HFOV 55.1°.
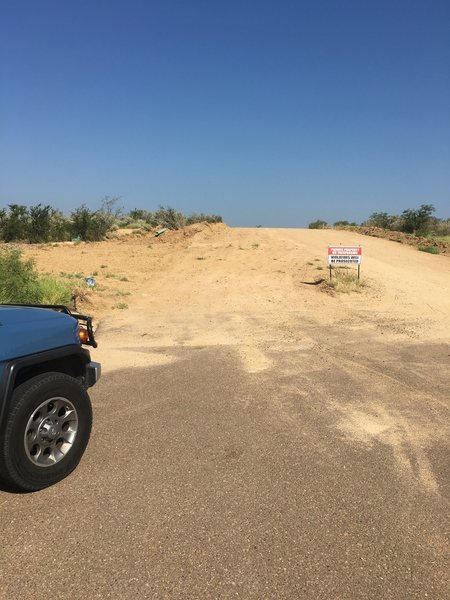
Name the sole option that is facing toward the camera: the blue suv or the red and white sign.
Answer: the red and white sign

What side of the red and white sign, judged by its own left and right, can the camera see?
front

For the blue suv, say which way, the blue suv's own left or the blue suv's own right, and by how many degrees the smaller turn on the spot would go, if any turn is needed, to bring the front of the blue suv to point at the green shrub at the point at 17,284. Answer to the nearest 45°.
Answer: approximately 45° to the blue suv's own left

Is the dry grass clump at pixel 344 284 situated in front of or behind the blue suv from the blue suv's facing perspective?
in front

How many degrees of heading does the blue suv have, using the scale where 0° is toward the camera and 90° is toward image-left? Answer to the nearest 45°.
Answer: approximately 225°

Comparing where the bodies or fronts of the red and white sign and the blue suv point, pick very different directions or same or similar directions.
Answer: very different directions

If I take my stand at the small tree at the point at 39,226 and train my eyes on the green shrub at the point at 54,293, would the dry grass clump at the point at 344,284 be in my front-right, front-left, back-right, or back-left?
front-left

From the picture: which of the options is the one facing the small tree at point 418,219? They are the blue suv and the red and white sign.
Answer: the blue suv

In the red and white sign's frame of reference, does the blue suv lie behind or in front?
in front

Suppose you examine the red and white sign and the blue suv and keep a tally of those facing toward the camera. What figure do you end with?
1

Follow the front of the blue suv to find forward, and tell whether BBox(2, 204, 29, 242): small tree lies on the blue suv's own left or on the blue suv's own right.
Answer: on the blue suv's own left

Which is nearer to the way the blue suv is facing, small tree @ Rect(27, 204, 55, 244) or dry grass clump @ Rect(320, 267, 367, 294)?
the dry grass clump

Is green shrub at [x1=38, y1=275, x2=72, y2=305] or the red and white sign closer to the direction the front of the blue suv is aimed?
the red and white sign

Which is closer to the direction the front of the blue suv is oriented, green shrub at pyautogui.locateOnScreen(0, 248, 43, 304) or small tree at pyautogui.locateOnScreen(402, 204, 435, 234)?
the small tree

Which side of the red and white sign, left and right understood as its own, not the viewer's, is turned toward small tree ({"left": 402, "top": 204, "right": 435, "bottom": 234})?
back

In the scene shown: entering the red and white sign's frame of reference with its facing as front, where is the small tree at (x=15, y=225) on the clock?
The small tree is roughly at 4 o'clock from the red and white sign.

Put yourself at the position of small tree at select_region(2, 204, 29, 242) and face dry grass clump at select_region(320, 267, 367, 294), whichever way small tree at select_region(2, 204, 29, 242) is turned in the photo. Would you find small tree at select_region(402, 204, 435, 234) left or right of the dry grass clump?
left

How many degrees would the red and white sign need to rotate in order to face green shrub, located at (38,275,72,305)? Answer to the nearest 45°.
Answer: approximately 45° to its right
